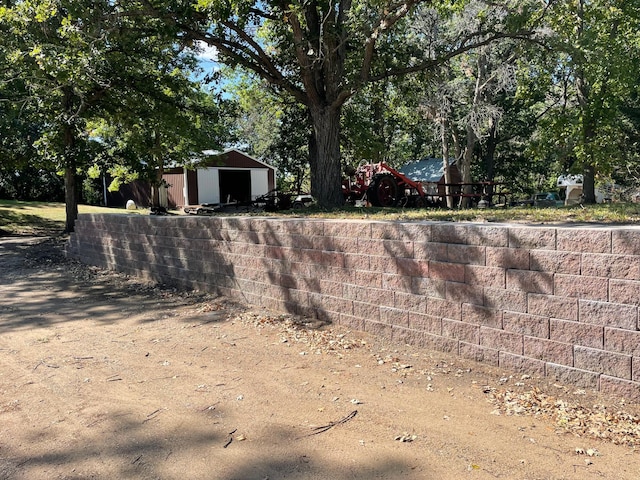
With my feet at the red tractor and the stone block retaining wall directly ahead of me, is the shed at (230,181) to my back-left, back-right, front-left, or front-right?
back-right

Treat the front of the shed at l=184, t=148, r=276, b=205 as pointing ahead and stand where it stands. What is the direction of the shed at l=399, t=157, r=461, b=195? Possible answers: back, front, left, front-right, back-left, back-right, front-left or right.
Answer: left

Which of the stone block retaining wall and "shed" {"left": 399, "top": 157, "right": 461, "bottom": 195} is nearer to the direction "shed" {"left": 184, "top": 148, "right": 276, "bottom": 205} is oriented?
the stone block retaining wall

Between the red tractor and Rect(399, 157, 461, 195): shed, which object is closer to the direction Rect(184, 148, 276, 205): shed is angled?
the red tractor

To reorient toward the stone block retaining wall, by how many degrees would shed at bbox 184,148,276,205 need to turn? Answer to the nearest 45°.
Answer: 0° — it already faces it

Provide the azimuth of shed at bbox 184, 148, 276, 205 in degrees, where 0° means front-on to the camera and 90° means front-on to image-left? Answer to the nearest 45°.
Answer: approximately 0°

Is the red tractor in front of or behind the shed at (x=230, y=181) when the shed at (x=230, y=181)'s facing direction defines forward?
in front
